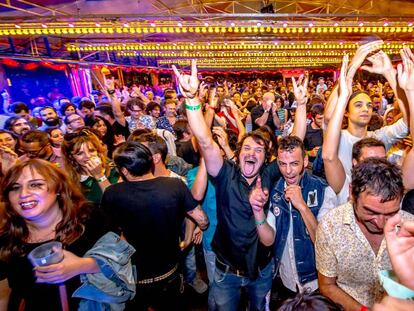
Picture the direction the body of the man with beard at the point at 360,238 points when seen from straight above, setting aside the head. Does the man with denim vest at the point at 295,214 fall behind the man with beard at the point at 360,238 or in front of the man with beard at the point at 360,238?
behind

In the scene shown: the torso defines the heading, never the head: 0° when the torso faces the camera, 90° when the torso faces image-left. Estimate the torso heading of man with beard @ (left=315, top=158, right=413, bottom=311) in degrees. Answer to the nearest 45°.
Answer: approximately 315°

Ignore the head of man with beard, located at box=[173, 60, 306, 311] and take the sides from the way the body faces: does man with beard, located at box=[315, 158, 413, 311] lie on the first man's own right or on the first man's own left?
on the first man's own left

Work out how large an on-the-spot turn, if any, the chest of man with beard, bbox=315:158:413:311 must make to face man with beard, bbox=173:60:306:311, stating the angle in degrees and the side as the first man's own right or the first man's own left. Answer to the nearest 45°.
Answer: approximately 135° to the first man's own right

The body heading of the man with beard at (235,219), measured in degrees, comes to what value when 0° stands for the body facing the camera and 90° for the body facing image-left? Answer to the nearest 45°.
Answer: approximately 0°
